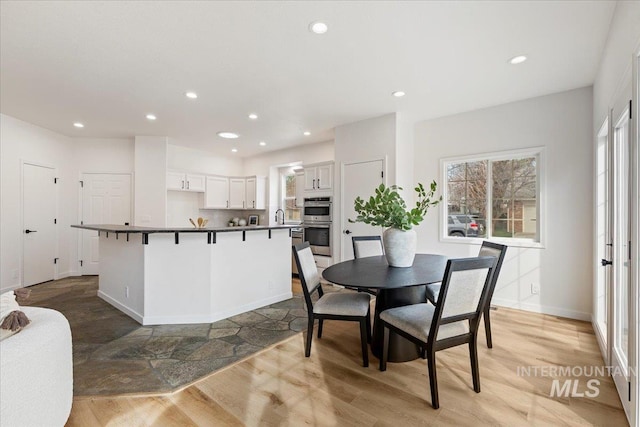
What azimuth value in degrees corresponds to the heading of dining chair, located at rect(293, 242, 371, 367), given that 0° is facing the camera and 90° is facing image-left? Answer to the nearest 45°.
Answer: approximately 270°

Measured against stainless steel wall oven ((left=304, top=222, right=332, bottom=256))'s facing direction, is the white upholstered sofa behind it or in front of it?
in front

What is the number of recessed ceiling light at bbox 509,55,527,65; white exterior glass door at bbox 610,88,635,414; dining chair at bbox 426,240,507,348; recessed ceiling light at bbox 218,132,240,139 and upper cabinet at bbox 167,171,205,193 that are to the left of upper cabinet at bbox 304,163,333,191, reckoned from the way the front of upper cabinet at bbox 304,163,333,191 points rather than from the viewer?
3

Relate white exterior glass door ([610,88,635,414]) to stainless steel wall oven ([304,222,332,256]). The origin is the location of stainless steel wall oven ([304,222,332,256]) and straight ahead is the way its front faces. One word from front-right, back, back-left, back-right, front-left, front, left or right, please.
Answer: left

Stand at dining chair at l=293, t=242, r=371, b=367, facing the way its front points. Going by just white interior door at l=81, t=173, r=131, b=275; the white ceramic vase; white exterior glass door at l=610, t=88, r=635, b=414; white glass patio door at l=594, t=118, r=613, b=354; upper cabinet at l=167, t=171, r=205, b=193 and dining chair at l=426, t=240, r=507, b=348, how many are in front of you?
4

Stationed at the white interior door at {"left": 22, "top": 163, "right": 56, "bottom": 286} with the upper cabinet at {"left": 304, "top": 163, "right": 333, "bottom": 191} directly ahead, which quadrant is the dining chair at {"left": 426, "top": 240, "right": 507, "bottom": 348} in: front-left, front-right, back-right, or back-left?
front-right

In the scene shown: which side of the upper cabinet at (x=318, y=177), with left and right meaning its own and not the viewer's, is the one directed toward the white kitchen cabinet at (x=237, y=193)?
right

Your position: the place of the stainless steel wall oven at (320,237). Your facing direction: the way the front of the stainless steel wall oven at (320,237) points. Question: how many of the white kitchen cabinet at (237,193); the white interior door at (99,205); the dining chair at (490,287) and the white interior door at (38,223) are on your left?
1

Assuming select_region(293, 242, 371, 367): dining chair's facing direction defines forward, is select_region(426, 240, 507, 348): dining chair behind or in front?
in front

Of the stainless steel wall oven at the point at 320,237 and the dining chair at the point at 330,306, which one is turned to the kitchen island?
the stainless steel wall oven

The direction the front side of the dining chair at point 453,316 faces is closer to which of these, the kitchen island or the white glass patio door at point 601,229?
the kitchen island

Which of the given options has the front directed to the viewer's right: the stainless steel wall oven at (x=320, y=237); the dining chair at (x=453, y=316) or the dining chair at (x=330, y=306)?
the dining chair at (x=330, y=306)

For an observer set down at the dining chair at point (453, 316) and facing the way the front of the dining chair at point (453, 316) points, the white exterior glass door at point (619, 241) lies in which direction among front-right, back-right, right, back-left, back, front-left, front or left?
right

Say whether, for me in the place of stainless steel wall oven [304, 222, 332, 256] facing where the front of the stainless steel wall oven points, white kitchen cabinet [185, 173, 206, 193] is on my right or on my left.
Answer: on my right

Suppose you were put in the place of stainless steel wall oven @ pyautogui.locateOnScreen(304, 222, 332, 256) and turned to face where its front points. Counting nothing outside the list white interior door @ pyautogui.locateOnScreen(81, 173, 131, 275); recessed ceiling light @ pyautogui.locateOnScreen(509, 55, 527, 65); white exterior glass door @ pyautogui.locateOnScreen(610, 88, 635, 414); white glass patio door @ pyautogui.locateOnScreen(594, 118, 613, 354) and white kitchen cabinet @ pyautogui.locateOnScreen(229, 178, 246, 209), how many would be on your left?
3

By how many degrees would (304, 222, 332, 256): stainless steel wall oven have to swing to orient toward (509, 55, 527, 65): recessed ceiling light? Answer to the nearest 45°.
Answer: approximately 90° to its left

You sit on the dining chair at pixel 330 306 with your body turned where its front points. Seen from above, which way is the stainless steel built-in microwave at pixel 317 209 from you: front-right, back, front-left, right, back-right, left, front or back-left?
left

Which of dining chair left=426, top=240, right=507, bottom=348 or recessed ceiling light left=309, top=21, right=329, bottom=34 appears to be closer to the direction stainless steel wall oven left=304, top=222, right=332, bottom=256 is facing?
the recessed ceiling light

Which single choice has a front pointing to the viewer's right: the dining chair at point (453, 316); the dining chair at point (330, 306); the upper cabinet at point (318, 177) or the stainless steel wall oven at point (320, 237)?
the dining chair at point (330, 306)

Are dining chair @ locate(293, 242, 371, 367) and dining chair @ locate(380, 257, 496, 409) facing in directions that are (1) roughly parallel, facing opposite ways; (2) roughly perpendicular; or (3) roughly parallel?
roughly perpendicular

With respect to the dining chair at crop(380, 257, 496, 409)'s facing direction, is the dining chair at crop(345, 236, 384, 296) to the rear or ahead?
ahead
